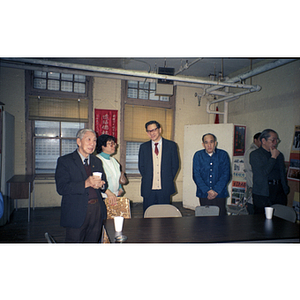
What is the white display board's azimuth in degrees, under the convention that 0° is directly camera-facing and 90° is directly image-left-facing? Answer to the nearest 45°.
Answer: approximately 0°

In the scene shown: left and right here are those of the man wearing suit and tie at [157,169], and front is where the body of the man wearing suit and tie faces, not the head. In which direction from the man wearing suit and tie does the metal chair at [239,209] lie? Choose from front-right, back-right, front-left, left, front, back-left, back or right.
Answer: back-left

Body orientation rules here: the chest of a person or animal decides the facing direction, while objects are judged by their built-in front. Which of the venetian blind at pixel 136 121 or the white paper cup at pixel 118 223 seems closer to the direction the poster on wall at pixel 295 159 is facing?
the white paper cup

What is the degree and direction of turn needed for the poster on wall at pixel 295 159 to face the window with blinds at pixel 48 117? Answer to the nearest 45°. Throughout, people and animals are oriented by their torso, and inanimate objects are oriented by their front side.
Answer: approximately 45° to its right

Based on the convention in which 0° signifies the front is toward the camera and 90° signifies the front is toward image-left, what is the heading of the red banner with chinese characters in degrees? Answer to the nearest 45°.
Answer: approximately 0°

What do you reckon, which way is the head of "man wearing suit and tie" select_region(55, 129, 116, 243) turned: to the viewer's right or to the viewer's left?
to the viewer's right

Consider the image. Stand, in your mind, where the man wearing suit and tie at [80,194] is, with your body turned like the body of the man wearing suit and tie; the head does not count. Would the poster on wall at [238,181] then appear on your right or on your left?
on your left

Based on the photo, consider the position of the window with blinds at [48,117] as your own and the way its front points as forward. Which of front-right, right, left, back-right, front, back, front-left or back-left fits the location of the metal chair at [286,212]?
front-left
